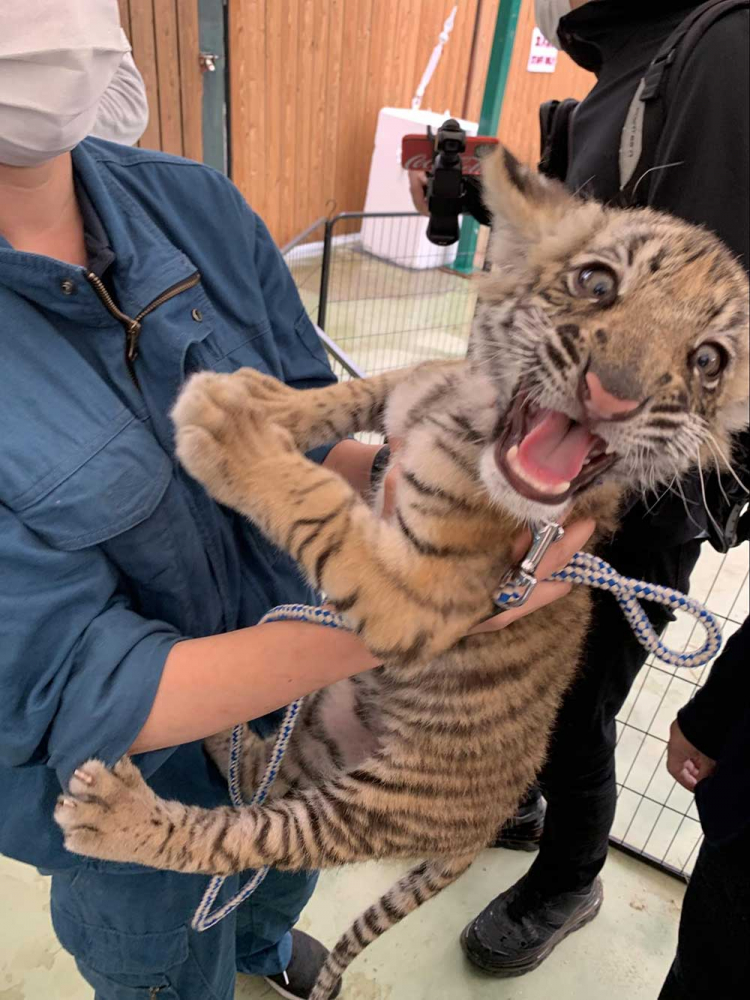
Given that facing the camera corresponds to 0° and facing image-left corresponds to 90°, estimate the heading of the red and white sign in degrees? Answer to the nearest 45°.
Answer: approximately 0°

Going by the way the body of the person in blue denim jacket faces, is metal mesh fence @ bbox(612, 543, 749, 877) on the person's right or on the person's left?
on the person's left

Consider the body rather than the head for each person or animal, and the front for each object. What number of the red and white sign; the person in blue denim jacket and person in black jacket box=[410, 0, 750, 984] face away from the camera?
0

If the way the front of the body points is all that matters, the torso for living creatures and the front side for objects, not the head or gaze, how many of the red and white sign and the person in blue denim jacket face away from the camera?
0

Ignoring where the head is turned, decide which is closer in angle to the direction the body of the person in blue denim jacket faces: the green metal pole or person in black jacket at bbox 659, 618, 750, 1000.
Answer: the person in black jacket

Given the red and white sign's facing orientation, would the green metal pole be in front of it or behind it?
in front

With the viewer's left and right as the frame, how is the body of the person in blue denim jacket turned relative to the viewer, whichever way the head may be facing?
facing the viewer and to the right of the viewer

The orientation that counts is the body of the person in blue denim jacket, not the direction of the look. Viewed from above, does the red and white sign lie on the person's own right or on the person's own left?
on the person's own left

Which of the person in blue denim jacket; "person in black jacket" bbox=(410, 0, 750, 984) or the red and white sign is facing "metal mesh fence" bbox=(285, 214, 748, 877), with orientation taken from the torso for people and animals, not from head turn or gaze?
the red and white sign

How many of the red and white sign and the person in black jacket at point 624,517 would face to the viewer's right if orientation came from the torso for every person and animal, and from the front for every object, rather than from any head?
0

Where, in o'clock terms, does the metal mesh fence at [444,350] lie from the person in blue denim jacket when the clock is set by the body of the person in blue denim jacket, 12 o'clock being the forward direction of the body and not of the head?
The metal mesh fence is roughly at 8 o'clock from the person in blue denim jacket.

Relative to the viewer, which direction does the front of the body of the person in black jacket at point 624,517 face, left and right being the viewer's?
facing the viewer and to the left of the viewer

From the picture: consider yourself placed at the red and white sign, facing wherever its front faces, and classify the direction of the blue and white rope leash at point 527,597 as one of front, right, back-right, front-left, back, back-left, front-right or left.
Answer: front

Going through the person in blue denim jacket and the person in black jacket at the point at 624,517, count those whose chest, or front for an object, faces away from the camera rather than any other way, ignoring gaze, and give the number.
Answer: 0
